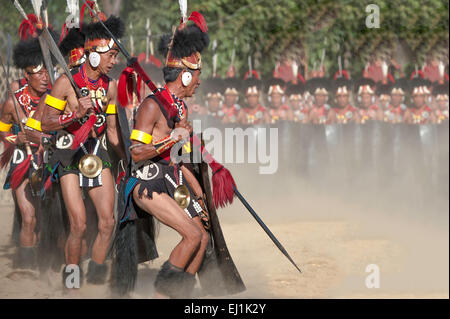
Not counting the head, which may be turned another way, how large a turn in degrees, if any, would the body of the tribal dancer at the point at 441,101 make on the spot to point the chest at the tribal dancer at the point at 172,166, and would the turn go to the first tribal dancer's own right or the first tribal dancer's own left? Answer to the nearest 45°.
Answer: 0° — they already face them

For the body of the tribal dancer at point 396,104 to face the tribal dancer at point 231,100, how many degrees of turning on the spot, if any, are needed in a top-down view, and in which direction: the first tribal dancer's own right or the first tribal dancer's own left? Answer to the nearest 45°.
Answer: approximately 45° to the first tribal dancer's own right

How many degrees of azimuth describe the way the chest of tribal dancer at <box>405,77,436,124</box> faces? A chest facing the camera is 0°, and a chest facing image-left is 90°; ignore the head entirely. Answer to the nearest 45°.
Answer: approximately 0°

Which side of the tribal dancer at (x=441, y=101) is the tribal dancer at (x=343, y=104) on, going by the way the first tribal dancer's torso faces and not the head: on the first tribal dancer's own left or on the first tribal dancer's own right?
on the first tribal dancer's own right

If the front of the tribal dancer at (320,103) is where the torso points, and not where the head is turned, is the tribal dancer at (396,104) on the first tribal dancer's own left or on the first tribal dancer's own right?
on the first tribal dancer's own left

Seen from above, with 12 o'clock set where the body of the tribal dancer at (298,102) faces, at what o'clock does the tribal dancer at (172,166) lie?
the tribal dancer at (172,166) is roughly at 12 o'clock from the tribal dancer at (298,102).
